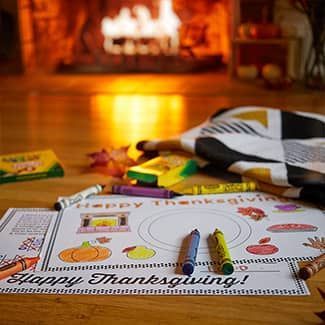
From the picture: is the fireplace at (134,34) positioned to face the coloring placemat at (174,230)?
yes

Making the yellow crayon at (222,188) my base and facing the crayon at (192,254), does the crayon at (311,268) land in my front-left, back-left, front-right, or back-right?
front-left

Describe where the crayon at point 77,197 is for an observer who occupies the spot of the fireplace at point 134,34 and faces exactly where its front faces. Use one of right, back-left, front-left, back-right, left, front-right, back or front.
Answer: front

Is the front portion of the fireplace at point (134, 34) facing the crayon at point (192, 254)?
yes

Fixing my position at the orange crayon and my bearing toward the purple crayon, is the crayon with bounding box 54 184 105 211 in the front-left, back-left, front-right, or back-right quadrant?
front-left

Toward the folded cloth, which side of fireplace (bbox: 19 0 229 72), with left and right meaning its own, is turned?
front

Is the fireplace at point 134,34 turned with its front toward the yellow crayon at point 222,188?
yes

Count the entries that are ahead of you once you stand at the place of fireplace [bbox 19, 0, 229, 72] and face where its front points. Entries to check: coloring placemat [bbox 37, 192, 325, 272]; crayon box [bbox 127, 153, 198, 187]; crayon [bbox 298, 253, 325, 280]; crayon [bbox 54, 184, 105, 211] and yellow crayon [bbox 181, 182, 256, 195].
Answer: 5

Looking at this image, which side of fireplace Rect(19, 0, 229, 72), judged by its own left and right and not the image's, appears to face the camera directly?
front

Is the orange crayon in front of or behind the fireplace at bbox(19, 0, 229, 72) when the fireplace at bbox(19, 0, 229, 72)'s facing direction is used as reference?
in front

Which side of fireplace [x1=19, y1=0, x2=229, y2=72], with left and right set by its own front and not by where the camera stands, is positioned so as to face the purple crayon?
front

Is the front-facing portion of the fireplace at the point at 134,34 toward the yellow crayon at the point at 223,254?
yes

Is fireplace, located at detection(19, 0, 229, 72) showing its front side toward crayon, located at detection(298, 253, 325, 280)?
yes

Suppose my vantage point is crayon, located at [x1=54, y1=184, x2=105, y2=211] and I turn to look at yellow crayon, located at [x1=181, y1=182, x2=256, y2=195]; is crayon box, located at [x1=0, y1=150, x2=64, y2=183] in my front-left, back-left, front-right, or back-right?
back-left
